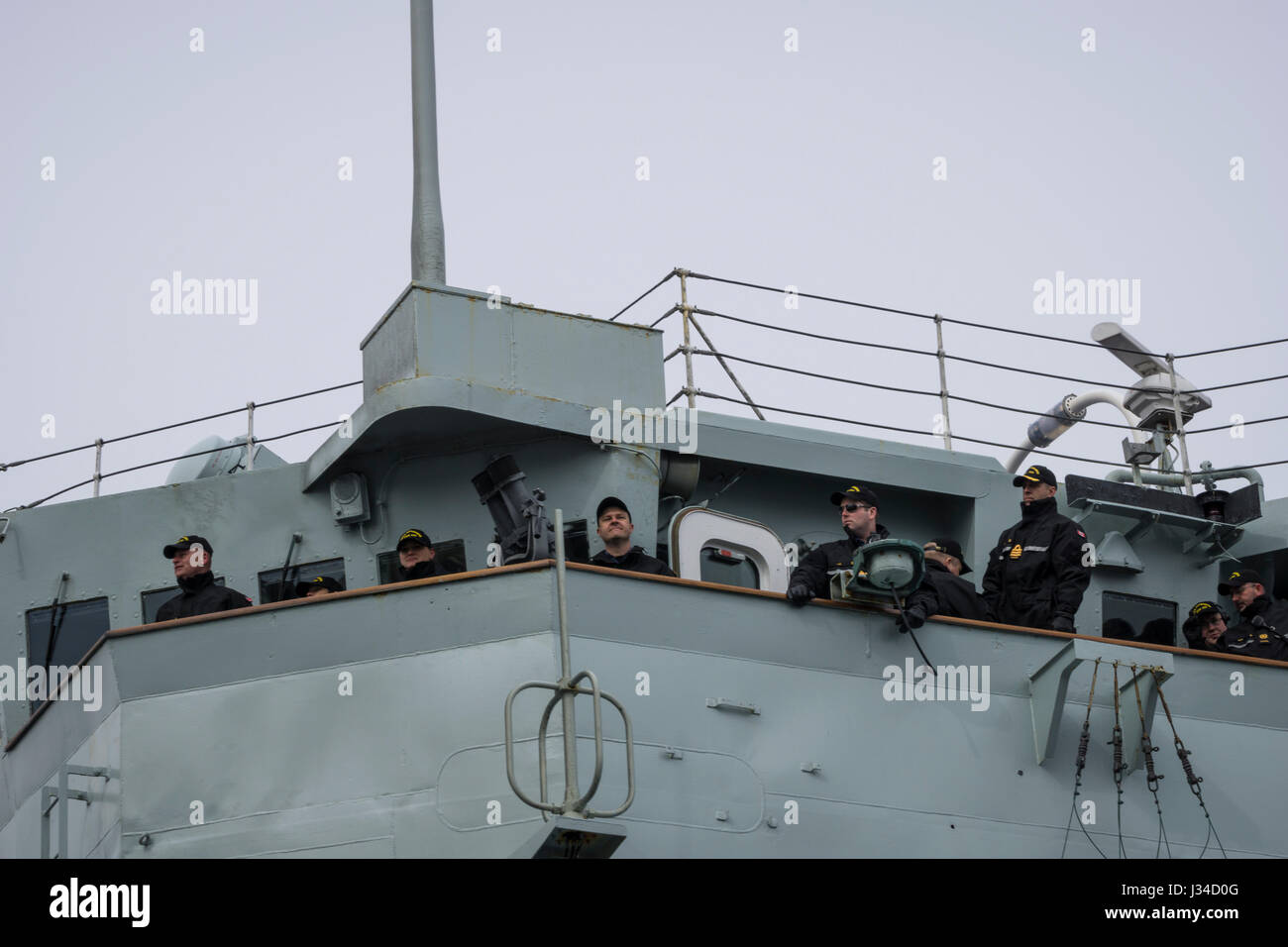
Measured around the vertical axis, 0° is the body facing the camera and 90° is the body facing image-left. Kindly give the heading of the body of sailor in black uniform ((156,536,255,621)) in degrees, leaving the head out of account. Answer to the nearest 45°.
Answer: approximately 45°

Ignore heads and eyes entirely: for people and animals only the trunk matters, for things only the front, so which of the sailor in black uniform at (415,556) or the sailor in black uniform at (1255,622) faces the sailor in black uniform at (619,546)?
the sailor in black uniform at (1255,622)

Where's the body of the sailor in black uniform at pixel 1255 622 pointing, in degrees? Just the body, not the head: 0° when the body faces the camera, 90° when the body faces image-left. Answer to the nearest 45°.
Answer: approximately 45°

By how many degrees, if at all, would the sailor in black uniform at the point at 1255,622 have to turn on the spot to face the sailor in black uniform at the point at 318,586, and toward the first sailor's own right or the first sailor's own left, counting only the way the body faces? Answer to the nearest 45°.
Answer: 0° — they already face them

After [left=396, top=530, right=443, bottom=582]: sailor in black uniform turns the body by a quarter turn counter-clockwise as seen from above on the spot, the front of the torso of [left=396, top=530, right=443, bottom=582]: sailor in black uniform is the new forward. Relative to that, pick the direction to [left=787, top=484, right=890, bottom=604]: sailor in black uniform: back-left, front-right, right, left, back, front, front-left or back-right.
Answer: front-left

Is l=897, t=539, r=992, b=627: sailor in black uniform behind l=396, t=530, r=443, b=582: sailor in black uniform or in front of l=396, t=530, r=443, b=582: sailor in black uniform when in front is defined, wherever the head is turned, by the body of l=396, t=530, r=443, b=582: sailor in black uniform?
behind

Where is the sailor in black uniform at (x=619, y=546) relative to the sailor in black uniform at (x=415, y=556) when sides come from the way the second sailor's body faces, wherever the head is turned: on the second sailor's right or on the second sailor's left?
on the second sailor's left
